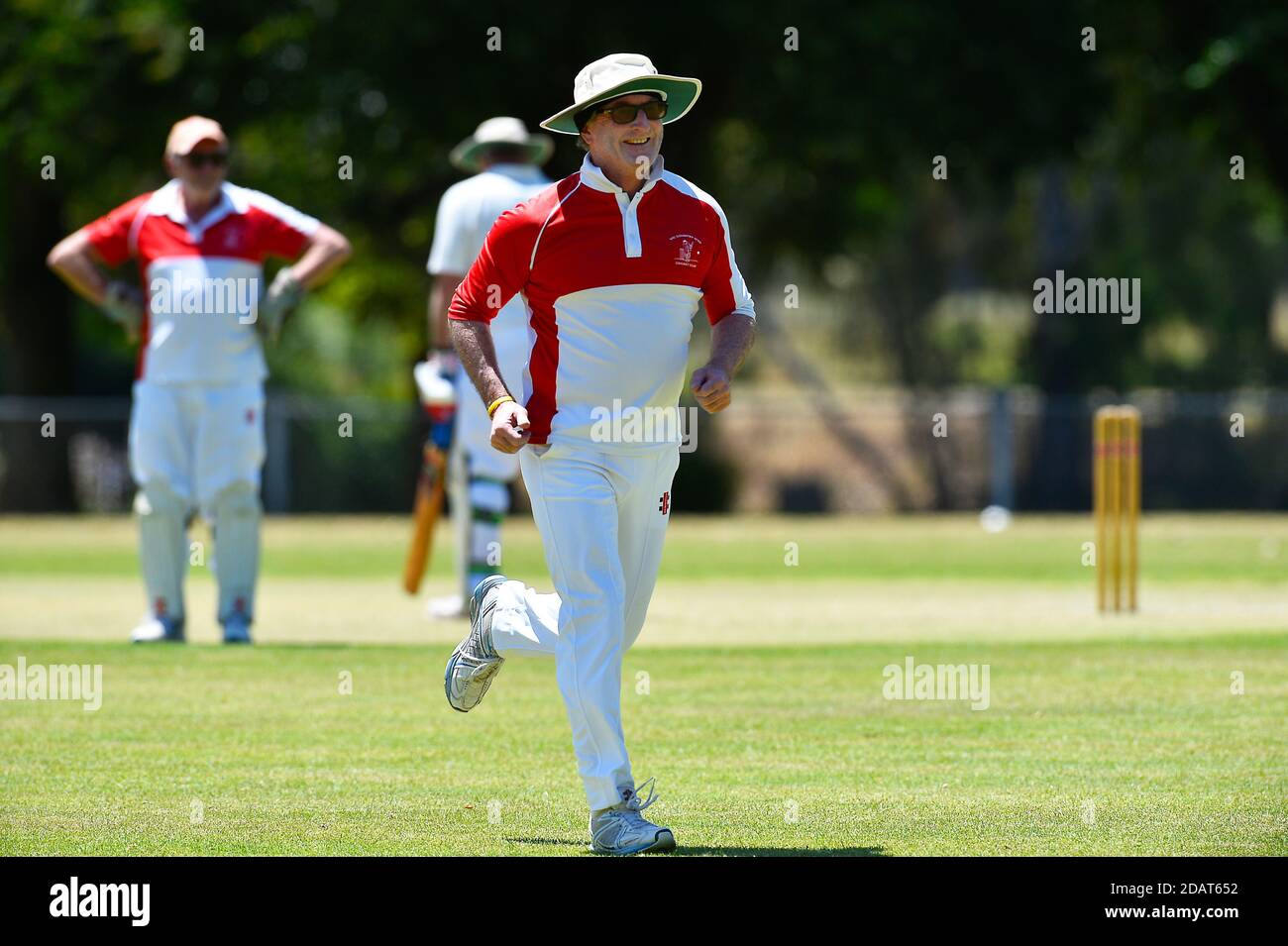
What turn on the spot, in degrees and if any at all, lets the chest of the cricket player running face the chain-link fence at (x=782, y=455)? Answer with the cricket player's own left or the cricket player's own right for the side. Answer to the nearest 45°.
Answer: approximately 135° to the cricket player's own left

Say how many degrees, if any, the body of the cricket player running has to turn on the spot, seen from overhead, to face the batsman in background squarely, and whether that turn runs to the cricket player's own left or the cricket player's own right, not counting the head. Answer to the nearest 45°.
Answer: approximately 135° to the cricket player's own left

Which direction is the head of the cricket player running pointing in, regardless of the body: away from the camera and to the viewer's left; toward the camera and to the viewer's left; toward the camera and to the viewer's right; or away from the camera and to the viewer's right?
toward the camera and to the viewer's right

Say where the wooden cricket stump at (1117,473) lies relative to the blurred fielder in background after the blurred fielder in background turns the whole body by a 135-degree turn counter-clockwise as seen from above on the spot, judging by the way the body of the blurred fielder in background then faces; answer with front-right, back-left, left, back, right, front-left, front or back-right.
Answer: front-right

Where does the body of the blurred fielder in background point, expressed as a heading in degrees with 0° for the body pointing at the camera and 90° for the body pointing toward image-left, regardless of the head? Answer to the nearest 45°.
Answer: approximately 0°

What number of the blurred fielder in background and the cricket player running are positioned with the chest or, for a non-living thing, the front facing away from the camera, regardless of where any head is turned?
0

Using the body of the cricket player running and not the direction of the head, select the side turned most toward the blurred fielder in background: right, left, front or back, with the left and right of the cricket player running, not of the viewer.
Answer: back

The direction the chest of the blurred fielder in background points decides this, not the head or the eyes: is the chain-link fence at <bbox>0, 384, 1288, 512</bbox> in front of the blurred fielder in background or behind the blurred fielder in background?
behind

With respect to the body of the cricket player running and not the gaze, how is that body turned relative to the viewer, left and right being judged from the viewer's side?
facing the viewer and to the right of the viewer

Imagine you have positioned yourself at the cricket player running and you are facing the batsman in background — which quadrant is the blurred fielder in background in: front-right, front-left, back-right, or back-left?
front-left
